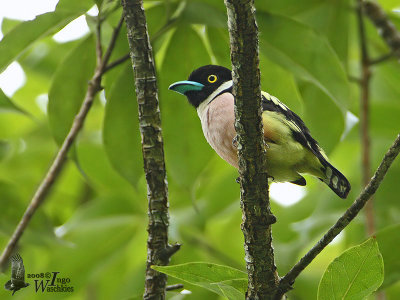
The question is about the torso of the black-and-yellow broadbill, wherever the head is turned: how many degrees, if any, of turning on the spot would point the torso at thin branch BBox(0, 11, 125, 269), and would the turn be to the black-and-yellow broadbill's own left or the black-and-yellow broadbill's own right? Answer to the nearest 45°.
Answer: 0° — it already faces it

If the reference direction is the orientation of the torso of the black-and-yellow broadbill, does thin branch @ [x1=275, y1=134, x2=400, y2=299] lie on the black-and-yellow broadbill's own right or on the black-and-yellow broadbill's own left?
on the black-and-yellow broadbill's own left

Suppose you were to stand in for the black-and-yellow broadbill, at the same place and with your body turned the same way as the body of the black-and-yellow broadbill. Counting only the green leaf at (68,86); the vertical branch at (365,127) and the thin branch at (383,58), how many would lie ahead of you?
1

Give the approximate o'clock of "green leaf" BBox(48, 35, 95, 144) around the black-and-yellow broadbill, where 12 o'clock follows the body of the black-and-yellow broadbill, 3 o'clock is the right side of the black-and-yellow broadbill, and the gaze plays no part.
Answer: The green leaf is roughly at 12 o'clock from the black-and-yellow broadbill.

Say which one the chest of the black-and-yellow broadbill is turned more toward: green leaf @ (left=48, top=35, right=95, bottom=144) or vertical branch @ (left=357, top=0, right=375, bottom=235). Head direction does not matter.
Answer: the green leaf

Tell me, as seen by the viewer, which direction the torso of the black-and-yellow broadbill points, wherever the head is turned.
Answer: to the viewer's left

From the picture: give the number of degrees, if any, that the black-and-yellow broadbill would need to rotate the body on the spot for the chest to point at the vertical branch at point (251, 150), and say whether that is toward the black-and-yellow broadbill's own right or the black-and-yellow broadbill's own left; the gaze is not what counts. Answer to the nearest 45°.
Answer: approximately 90° to the black-and-yellow broadbill's own left
